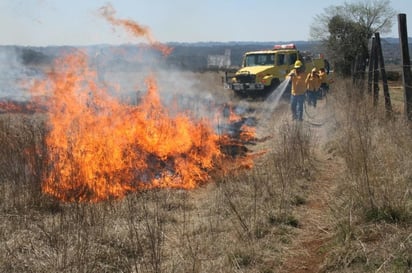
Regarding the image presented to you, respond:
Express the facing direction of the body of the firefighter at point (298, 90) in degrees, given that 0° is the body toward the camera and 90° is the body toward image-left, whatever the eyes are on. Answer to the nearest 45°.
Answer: approximately 45°

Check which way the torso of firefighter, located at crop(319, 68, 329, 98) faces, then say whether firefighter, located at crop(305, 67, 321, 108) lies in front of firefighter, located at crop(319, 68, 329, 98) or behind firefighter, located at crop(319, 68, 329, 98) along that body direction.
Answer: in front

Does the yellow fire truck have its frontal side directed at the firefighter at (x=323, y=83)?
no

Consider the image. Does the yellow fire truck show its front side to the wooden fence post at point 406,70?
no

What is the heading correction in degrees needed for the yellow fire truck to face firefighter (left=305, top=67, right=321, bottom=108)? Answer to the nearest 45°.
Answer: approximately 45° to its left

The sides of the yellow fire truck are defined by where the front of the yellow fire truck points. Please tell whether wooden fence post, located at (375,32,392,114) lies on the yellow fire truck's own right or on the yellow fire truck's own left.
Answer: on the yellow fire truck's own left

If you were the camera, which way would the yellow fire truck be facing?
facing the viewer and to the left of the viewer

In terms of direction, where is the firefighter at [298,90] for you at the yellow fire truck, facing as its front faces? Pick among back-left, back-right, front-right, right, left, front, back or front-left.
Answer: front-left

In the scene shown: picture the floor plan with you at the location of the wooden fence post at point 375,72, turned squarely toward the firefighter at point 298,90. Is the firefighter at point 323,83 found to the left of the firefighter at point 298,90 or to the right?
right

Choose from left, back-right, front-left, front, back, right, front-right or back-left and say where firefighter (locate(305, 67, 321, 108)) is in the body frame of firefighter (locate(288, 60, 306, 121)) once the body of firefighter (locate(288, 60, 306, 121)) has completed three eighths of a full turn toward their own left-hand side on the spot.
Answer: left

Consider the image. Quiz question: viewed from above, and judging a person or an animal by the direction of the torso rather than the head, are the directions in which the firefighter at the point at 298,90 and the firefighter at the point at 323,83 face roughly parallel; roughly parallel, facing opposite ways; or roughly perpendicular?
roughly parallel

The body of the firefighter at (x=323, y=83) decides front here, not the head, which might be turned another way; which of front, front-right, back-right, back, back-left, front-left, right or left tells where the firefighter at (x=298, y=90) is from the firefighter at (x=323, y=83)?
front-left

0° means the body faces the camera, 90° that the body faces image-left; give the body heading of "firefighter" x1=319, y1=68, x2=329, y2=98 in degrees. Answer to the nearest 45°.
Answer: approximately 45°

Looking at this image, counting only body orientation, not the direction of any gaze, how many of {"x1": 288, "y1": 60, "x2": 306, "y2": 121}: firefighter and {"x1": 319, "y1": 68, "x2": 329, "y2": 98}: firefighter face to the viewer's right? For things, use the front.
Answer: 0
